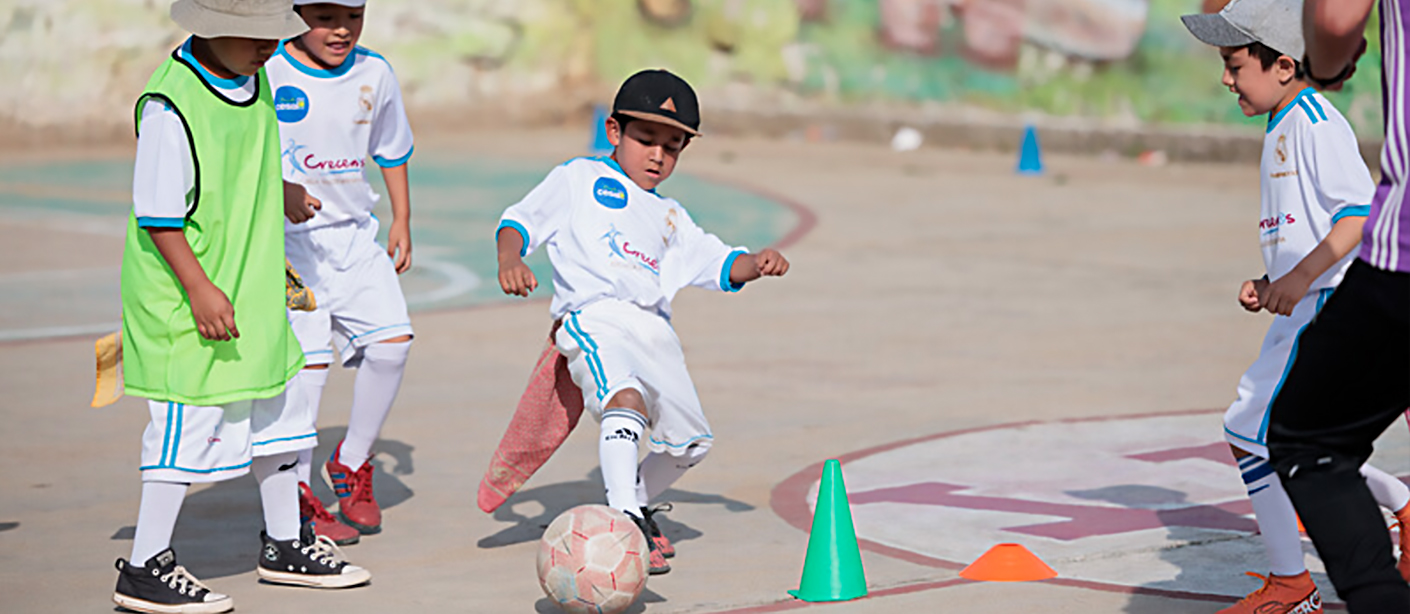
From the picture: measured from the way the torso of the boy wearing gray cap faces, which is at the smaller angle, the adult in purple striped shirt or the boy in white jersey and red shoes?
the boy in white jersey and red shoes

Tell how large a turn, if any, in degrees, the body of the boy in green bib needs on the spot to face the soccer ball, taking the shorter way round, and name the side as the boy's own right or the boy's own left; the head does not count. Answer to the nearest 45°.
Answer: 0° — they already face it

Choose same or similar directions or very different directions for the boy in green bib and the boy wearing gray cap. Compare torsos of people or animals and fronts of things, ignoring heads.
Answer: very different directions

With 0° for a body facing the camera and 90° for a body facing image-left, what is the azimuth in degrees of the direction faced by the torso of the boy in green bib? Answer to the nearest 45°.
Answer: approximately 315°

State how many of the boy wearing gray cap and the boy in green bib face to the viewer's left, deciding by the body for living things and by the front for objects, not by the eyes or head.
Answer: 1

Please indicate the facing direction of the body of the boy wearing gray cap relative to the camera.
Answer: to the viewer's left

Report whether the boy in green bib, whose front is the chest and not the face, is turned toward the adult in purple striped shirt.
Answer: yes

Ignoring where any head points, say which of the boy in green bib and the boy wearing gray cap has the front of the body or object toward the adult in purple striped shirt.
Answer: the boy in green bib

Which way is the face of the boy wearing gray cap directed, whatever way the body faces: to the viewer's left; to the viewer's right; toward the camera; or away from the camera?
to the viewer's left
